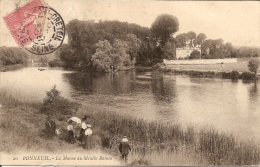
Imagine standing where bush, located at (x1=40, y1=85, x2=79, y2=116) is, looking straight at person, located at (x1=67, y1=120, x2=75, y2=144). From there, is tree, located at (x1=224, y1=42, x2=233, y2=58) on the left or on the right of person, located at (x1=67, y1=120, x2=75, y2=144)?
left
